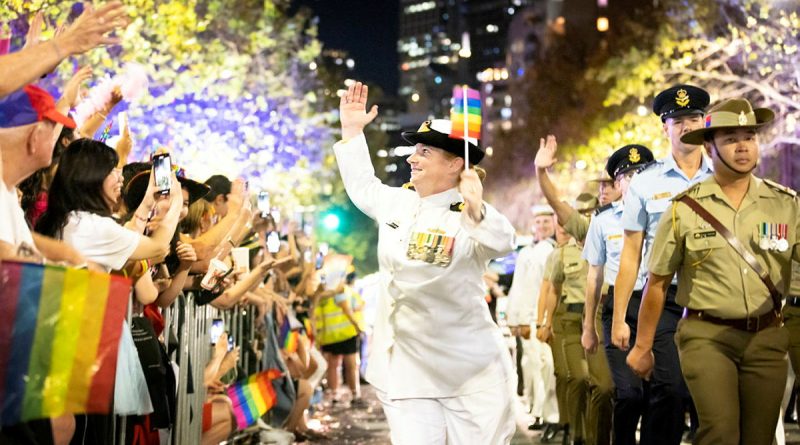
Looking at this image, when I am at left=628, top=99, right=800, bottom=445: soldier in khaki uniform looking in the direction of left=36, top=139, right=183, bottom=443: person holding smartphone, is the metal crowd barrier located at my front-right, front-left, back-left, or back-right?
front-right

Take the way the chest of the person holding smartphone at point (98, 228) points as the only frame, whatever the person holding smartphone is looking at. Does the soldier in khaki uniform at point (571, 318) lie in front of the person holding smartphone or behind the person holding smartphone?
in front

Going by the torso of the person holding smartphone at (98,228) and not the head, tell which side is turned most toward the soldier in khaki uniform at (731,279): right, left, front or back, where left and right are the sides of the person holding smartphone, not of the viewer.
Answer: front

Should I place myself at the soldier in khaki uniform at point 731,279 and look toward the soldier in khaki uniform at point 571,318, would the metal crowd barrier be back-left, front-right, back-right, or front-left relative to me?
front-left

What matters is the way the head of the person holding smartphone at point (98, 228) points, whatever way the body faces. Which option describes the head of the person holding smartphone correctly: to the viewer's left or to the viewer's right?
to the viewer's right

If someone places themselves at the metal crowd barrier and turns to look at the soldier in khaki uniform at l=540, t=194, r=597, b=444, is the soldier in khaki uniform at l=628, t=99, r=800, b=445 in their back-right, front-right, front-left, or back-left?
front-right

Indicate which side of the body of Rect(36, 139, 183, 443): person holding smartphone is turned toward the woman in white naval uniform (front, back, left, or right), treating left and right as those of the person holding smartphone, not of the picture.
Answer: front

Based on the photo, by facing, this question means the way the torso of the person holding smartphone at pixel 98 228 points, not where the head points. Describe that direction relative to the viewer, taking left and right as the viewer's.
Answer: facing to the right of the viewer
